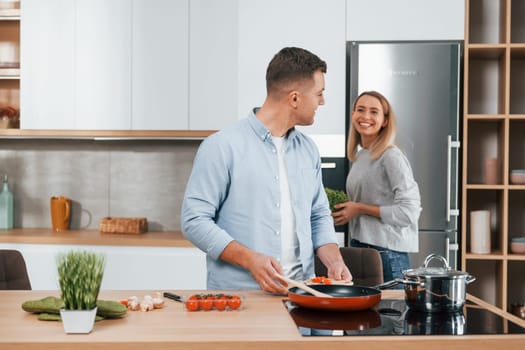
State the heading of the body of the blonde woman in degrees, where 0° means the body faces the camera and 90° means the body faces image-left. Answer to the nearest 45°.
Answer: approximately 45°

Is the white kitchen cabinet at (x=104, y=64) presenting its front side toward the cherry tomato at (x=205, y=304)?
yes

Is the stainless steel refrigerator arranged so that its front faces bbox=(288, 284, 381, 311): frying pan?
yes

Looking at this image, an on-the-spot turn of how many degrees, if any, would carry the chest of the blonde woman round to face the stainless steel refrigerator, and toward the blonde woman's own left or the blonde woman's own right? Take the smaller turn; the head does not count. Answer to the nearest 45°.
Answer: approximately 135° to the blonde woman's own right

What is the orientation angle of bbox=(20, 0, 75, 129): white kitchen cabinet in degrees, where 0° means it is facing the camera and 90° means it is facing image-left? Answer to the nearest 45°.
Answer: approximately 0°

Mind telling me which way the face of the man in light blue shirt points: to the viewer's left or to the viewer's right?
to the viewer's right
